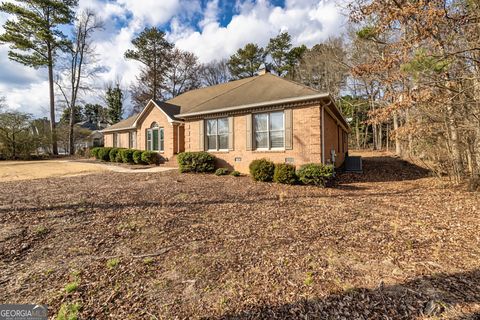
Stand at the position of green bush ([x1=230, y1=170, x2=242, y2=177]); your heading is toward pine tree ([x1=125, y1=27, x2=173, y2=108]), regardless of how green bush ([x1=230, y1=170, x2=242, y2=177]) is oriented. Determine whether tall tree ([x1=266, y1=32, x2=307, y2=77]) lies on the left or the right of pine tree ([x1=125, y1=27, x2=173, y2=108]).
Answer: right

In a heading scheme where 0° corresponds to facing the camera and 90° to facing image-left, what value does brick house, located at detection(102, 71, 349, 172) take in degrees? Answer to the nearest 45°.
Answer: approximately 45°

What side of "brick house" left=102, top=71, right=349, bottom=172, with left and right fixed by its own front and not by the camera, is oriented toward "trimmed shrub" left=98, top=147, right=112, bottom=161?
right

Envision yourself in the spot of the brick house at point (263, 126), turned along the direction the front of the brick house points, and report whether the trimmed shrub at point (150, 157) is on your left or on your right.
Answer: on your right

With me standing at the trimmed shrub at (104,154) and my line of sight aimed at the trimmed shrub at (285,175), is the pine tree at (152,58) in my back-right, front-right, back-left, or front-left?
back-left

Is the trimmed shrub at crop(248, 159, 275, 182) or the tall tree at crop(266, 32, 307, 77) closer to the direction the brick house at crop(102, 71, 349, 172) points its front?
the trimmed shrub

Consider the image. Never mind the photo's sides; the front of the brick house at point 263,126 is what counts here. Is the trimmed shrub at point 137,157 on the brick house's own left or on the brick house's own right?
on the brick house's own right

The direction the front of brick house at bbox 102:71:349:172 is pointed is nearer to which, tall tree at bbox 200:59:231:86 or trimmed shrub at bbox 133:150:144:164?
the trimmed shrub

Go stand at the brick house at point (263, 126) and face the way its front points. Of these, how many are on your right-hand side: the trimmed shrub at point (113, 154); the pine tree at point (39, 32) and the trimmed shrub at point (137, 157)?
3

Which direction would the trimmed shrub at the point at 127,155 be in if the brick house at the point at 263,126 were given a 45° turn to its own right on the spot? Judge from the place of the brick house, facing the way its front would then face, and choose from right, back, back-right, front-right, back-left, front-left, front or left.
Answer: front-right

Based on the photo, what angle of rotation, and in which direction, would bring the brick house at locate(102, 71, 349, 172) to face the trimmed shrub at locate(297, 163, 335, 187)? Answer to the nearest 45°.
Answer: approximately 90° to its left

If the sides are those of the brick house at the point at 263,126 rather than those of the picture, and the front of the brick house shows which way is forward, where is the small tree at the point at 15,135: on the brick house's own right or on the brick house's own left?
on the brick house's own right

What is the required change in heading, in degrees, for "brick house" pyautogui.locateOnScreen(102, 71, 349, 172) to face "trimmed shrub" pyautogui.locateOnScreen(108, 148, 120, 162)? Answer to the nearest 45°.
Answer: approximately 90° to its right

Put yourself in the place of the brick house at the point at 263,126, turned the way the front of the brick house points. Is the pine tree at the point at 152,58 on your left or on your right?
on your right
